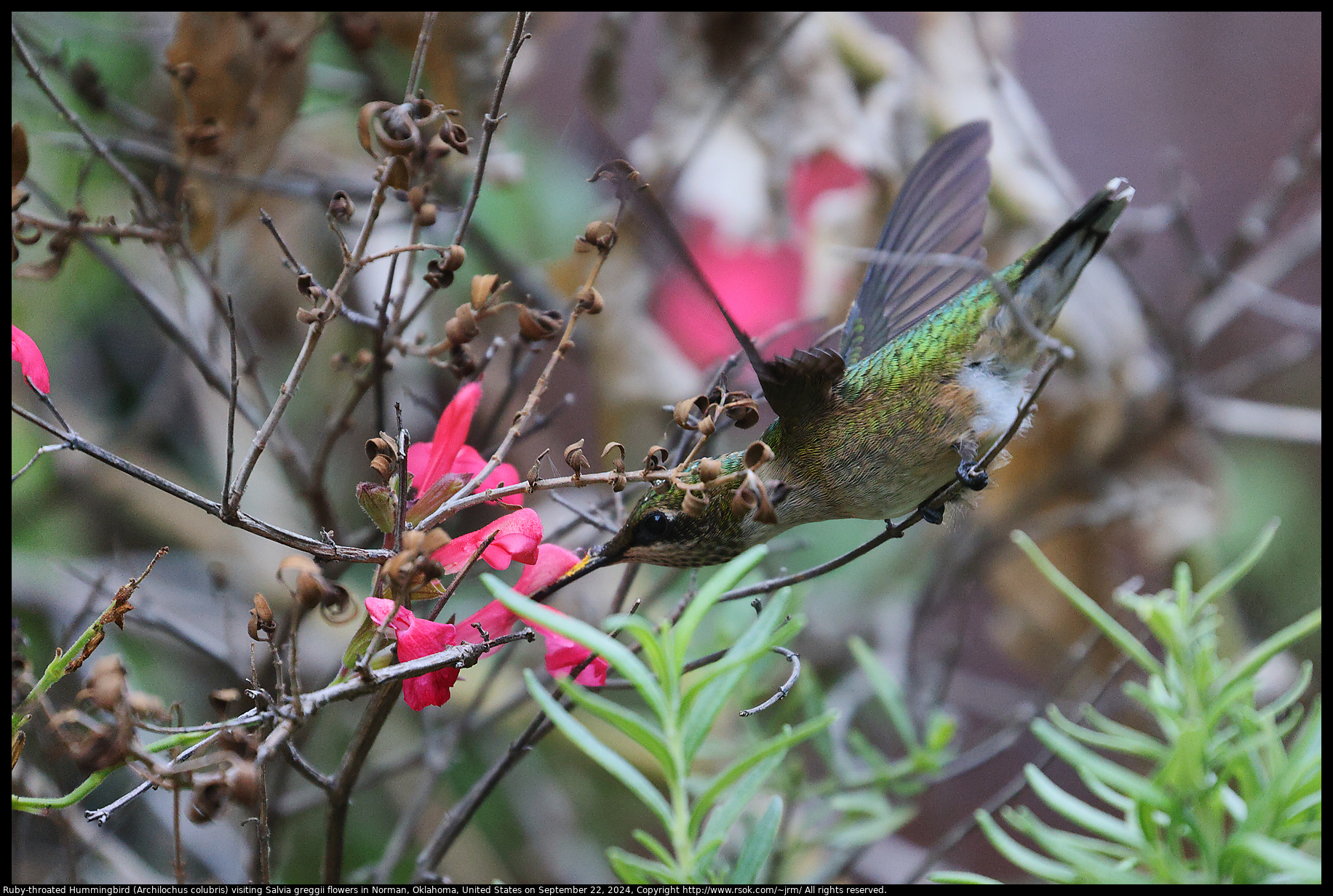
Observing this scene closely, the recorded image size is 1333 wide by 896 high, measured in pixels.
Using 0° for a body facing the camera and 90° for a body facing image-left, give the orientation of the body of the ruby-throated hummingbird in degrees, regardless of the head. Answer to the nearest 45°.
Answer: approximately 90°
